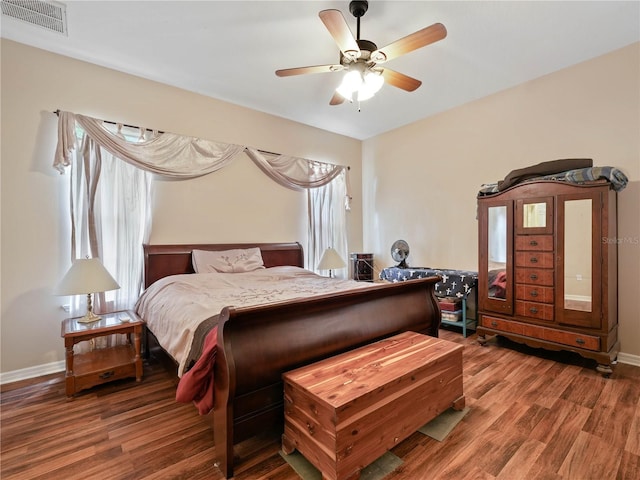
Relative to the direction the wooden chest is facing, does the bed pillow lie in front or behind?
behind

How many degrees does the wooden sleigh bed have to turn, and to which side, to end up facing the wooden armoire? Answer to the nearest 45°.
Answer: approximately 45° to its left

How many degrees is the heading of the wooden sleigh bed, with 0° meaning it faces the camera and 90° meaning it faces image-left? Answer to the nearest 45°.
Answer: approximately 315°

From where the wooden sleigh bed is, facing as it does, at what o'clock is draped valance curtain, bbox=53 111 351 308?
The draped valance curtain is roughly at 6 o'clock from the wooden sleigh bed.

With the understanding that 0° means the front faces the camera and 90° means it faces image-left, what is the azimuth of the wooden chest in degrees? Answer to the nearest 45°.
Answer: approximately 315°

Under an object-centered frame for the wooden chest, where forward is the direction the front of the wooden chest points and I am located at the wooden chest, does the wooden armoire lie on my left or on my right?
on my left

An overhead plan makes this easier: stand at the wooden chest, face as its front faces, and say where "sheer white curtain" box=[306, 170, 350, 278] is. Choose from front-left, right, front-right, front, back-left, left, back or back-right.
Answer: back-left

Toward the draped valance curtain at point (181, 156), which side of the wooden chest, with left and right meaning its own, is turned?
back

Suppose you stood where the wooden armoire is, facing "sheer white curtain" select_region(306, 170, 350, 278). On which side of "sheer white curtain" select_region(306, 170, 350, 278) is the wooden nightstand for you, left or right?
left

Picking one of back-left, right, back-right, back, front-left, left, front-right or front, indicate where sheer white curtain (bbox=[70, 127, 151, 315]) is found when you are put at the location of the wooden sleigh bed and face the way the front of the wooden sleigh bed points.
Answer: back

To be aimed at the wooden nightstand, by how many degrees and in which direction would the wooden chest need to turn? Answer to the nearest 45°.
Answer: approximately 135° to its right
